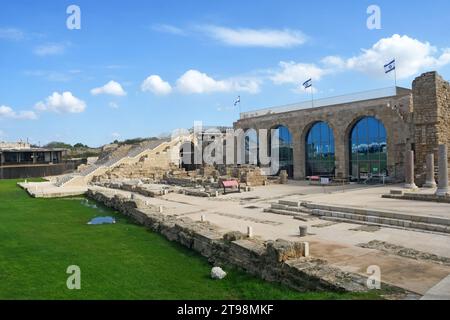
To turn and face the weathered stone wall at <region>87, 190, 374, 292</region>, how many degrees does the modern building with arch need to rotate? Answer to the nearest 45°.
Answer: approximately 45° to its left

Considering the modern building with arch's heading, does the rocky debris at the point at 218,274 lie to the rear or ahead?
ahead

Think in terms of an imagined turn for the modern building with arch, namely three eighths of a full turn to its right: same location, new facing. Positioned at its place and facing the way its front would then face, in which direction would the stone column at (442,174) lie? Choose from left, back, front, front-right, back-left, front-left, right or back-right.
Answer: back

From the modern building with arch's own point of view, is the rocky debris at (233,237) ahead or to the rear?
ahead

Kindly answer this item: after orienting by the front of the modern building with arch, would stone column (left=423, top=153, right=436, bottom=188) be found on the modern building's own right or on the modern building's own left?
on the modern building's own left

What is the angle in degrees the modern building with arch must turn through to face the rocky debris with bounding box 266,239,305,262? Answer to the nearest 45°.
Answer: approximately 45° to its left

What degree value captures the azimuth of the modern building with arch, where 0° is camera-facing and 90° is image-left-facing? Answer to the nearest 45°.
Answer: approximately 45°
